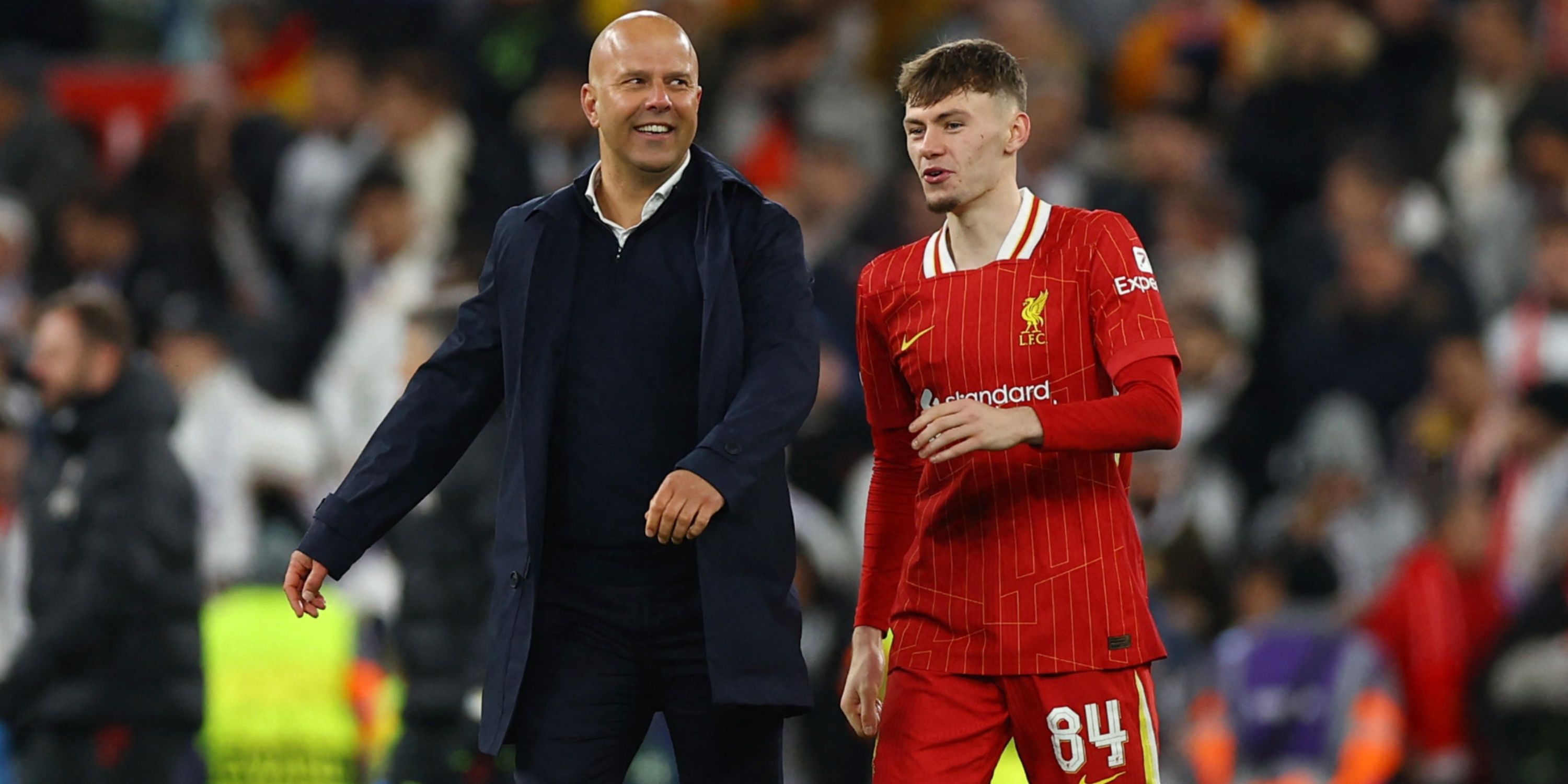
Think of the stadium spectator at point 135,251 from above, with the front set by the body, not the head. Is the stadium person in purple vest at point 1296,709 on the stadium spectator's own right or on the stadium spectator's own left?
on the stadium spectator's own left

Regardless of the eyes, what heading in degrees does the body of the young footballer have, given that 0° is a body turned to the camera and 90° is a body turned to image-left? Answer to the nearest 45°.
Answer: approximately 45°

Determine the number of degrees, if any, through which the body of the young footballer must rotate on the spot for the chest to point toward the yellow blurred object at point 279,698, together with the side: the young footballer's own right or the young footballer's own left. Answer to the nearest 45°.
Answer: approximately 90° to the young footballer's own right

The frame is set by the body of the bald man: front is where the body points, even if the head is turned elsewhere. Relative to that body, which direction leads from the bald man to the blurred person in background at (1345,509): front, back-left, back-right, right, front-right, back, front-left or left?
back-left

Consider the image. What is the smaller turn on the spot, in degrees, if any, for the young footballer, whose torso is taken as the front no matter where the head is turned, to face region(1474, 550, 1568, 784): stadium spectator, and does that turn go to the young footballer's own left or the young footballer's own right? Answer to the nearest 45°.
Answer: approximately 180°
